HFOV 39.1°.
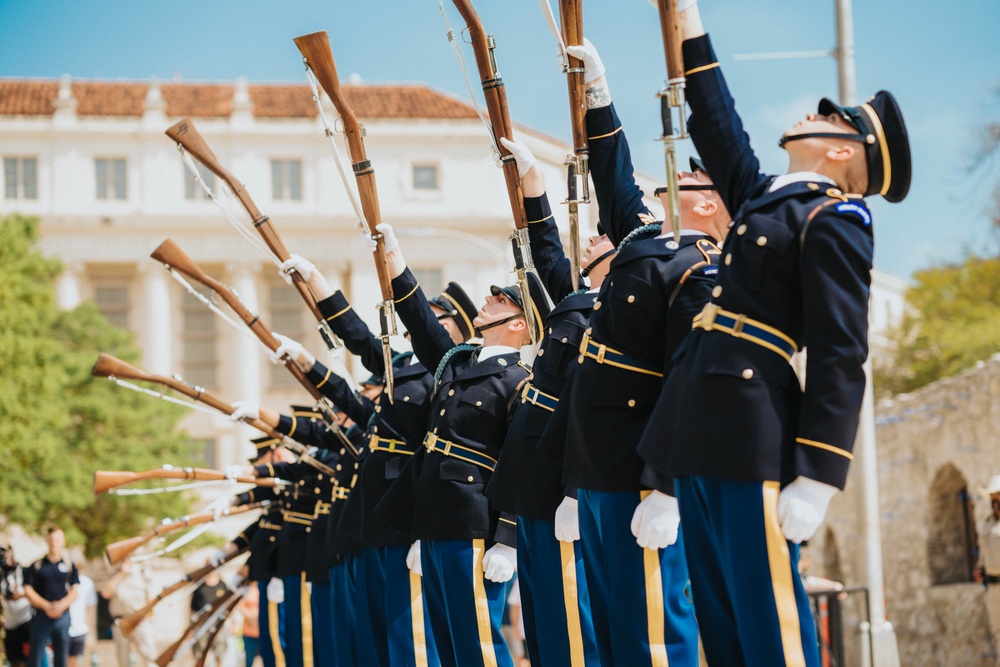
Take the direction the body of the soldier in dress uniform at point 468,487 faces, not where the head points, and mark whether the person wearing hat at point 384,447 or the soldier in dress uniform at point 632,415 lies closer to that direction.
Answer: the soldier in dress uniform

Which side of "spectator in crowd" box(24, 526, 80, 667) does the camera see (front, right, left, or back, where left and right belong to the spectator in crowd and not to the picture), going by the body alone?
front

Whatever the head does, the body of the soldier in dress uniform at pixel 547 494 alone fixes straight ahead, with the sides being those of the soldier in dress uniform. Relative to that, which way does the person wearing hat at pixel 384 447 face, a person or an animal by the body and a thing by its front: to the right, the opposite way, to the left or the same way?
the same way

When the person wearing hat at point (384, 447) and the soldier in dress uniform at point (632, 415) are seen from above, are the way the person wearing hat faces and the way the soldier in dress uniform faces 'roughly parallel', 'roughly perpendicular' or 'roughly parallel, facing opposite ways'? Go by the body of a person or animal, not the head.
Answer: roughly parallel

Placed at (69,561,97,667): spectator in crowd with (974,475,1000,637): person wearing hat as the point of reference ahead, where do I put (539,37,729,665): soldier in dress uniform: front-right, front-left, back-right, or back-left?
front-right

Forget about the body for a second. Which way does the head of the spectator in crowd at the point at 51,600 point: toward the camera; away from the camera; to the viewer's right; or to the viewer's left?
toward the camera

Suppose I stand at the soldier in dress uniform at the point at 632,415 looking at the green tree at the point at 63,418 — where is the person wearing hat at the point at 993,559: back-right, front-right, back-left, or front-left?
front-right

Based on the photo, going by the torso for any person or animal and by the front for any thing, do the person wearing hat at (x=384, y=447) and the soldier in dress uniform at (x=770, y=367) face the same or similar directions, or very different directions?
same or similar directions

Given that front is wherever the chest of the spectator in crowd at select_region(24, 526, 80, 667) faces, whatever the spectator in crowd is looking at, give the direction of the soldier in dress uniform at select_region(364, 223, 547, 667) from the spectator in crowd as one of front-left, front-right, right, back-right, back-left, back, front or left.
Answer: front

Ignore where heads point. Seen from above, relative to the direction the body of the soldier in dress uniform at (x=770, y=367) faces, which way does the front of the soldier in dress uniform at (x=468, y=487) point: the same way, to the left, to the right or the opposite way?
the same way

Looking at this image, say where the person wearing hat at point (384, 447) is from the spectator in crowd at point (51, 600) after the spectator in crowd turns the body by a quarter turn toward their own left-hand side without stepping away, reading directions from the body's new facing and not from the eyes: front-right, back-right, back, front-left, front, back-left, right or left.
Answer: right
